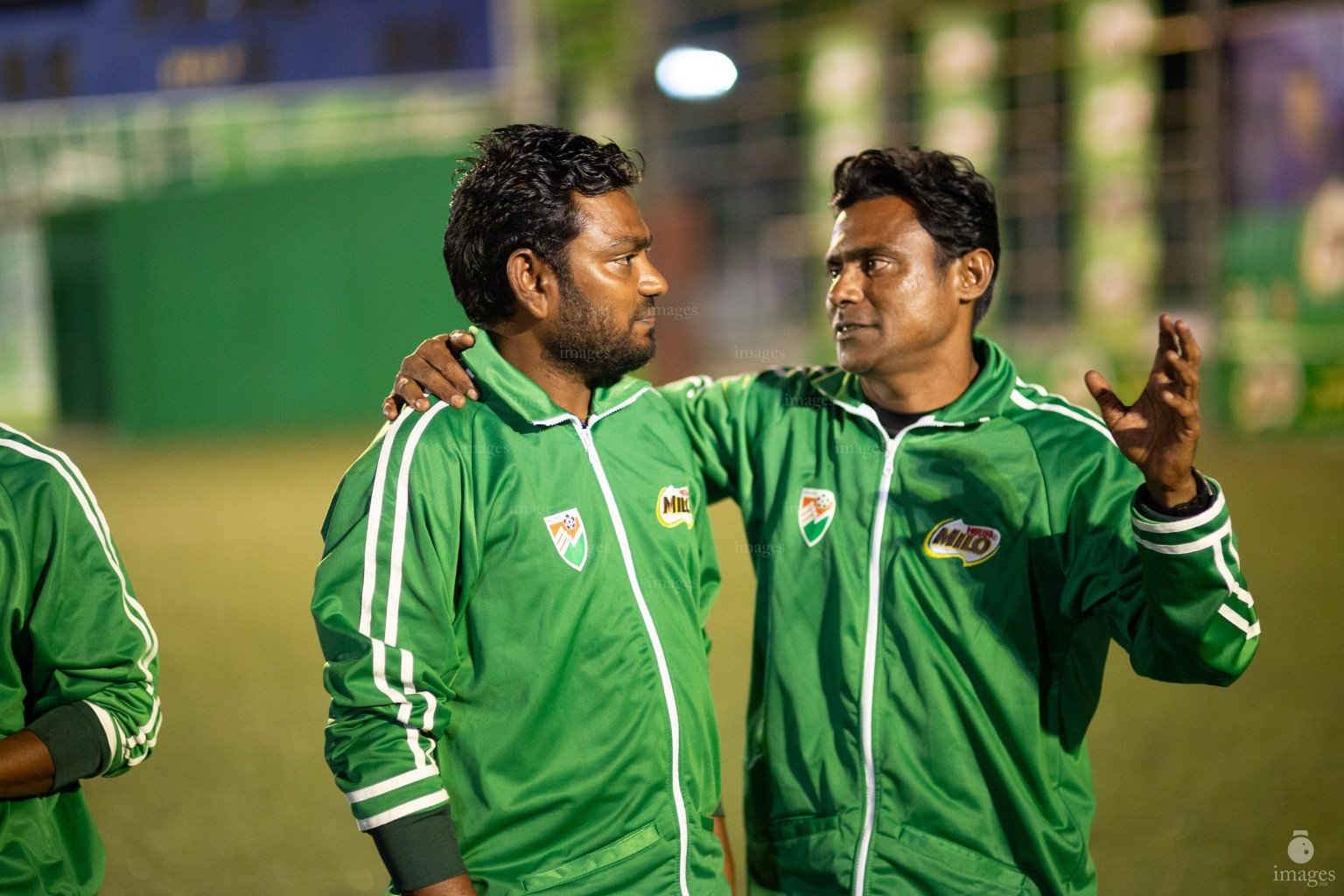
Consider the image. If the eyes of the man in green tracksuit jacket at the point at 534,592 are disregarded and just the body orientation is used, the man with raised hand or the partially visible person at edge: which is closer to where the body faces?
the man with raised hand

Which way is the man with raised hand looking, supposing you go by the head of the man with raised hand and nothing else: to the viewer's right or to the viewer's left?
to the viewer's left

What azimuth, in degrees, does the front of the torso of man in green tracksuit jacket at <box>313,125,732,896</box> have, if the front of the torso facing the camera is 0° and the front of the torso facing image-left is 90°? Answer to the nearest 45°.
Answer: approximately 315°

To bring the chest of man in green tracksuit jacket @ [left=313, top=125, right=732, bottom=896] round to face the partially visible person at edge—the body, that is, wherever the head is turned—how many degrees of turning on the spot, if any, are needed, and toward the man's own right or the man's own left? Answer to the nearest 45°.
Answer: approximately 135° to the man's own right

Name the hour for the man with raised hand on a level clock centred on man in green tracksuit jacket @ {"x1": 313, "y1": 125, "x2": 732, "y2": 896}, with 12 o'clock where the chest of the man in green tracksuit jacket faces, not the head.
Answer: The man with raised hand is roughly at 10 o'clock from the man in green tracksuit jacket.
